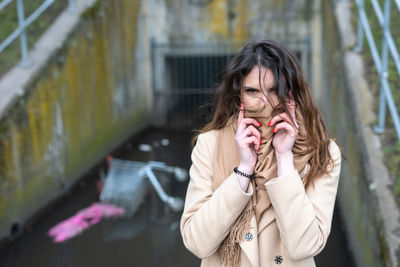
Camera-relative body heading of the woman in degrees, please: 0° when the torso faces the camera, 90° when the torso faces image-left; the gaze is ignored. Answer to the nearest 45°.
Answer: approximately 0°

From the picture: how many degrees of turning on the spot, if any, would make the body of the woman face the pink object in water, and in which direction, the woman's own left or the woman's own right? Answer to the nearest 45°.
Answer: approximately 135° to the woman's own right

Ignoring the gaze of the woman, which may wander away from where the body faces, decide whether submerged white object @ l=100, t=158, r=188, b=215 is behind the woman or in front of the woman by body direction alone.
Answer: behind
